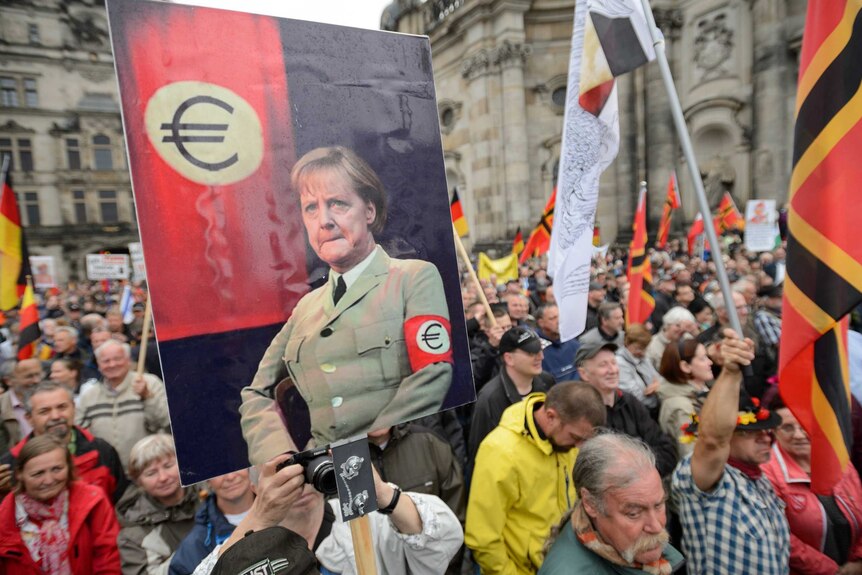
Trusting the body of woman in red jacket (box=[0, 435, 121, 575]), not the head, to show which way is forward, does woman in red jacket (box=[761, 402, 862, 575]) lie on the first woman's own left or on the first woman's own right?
on the first woman's own left

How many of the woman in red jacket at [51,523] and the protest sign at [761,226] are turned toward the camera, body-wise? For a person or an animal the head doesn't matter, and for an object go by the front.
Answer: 2

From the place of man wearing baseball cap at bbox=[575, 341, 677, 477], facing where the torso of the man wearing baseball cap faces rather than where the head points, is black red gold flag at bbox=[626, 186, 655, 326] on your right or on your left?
on your left

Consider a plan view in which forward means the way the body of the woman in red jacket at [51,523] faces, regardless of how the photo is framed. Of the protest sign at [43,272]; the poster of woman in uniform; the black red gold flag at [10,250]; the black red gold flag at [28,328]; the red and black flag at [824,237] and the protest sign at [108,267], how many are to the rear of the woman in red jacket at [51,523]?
4

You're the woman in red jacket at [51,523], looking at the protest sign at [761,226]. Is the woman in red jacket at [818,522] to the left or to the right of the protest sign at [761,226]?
right

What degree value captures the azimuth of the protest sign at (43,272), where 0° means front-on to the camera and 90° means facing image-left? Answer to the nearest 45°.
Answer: approximately 0°

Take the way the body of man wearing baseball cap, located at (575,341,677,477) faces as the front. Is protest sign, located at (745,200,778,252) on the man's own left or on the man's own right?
on the man's own left

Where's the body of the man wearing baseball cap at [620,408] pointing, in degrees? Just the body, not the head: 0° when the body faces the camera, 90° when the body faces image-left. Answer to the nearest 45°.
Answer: approximately 315°
